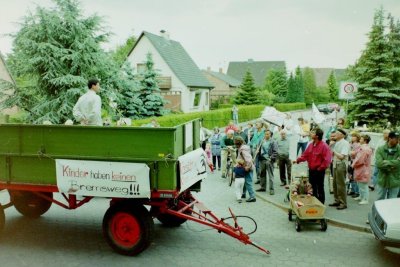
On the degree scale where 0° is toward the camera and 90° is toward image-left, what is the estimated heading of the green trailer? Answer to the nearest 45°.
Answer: approximately 315°

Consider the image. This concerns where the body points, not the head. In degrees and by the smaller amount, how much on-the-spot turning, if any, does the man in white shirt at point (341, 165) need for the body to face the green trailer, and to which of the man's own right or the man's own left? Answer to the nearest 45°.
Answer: approximately 45° to the man's own left

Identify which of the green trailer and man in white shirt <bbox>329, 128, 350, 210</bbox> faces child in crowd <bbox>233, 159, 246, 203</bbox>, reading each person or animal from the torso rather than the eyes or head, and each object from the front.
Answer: the man in white shirt

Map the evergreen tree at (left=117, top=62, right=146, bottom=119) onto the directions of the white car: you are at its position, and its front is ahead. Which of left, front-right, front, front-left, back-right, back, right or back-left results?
right

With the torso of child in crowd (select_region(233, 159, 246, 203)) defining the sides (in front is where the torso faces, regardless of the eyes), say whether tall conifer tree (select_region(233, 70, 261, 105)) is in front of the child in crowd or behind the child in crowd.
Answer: in front

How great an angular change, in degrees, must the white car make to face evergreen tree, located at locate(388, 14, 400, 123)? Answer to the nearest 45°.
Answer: approximately 135° to its right

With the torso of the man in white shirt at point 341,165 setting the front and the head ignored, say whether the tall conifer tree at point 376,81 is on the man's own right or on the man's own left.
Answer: on the man's own right

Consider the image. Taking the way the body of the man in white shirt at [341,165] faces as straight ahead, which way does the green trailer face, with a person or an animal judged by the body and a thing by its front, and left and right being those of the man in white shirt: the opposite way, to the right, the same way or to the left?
the opposite way

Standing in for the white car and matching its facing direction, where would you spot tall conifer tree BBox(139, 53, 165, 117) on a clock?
The tall conifer tree is roughly at 3 o'clock from the white car.

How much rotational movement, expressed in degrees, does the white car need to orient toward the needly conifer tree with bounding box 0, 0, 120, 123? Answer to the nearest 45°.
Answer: approximately 90° to its right

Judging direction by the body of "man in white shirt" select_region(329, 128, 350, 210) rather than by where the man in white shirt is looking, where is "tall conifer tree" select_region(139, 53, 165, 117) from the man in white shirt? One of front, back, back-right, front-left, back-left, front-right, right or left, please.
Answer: front-right

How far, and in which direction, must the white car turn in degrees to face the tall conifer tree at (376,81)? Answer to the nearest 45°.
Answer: approximately 135° to its right

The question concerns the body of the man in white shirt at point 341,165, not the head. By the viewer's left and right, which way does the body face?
facing to the left of the viewer

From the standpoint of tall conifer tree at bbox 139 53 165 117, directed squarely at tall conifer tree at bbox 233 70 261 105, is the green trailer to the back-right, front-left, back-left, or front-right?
back-right
